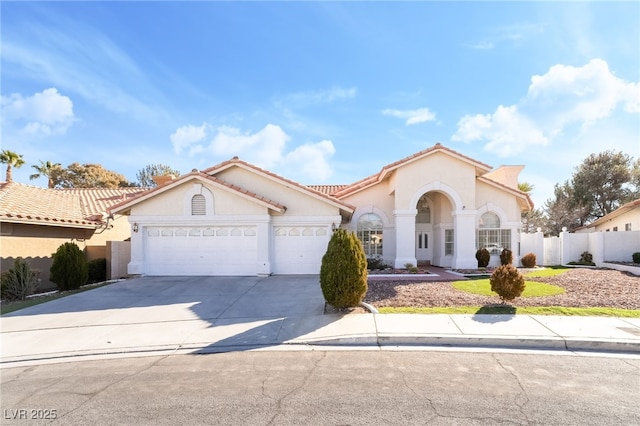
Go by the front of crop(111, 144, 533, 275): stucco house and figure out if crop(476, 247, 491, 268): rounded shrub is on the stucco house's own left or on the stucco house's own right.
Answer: on the stucco house's own left

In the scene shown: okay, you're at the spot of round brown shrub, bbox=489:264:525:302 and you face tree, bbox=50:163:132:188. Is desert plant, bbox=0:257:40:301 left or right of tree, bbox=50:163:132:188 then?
left

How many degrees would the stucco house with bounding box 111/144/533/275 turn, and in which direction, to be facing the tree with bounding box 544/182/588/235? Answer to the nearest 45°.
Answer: approximately 135° to its left

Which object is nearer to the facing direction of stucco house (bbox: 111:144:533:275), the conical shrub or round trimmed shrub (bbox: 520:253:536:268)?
the conical shrub

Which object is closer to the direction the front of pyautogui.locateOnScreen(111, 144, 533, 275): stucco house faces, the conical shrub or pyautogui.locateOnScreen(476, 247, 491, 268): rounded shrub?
the conical shrub

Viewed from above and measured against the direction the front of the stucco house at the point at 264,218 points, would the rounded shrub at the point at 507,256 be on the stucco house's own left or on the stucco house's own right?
on the stucco house's own left

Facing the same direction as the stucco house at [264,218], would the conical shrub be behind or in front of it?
in front

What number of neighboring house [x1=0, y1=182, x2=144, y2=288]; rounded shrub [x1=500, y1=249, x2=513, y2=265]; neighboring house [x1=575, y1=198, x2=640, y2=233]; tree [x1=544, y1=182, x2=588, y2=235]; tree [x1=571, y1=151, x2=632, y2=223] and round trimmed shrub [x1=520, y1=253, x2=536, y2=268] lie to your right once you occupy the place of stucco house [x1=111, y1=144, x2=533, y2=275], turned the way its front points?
1

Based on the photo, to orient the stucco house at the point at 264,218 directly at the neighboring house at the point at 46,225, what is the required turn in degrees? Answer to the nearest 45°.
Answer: approximately 90° to its right

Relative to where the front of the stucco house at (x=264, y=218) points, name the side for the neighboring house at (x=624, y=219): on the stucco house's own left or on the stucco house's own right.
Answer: on the stucco house's own left

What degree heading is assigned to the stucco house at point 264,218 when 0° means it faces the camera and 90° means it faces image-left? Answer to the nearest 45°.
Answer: approximately 0°

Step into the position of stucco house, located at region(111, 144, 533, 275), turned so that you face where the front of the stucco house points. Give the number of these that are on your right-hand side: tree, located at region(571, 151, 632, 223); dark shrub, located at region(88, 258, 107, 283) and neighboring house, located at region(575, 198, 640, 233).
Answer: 1

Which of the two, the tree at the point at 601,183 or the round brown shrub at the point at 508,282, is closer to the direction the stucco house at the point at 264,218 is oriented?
the round brown shrub

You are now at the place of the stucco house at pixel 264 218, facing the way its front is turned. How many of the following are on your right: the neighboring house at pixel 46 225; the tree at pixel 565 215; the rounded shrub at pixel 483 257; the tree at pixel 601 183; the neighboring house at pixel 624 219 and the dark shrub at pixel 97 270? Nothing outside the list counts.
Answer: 2

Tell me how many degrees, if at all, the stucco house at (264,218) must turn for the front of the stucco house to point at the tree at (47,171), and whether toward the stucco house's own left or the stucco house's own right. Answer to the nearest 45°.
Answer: approximately 135° to the stucco house's own right
